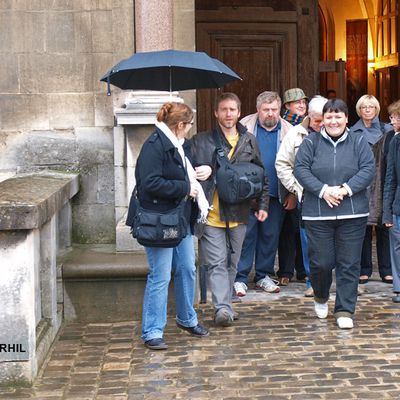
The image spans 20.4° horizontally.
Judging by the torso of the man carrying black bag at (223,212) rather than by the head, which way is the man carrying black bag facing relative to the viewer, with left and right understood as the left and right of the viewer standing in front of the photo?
facing the viewer

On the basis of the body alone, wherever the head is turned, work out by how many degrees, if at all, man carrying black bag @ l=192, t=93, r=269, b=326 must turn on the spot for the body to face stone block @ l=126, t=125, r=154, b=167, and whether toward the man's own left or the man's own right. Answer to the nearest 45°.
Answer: approximately 135° to the man's own right

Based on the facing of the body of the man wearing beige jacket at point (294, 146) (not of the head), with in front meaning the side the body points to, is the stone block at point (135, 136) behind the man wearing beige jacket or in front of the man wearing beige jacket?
behind

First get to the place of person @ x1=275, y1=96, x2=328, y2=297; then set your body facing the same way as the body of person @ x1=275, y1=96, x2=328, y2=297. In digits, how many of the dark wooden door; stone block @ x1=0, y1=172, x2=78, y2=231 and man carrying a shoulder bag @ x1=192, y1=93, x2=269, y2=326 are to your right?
2

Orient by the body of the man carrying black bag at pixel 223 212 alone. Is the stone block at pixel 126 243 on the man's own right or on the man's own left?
on the man's own right

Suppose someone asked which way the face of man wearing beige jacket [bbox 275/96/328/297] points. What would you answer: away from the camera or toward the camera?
toward the camera

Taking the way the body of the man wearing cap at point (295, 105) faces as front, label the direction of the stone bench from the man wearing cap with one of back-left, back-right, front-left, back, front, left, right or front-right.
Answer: right

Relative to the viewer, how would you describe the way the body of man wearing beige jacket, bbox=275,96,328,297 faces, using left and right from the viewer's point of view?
facing the viewer and to the right of the viewer

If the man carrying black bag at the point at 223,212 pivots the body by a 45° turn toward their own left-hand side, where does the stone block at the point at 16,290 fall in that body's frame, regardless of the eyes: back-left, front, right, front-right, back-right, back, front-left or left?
right

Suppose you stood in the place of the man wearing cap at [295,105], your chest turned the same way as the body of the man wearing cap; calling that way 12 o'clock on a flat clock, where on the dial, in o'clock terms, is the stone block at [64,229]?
The stone block is roughly at 4 o'clock from the man wearing cap.

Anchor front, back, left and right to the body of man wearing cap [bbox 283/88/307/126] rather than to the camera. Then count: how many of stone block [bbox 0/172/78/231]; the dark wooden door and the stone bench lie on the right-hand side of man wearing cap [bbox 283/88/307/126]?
2
